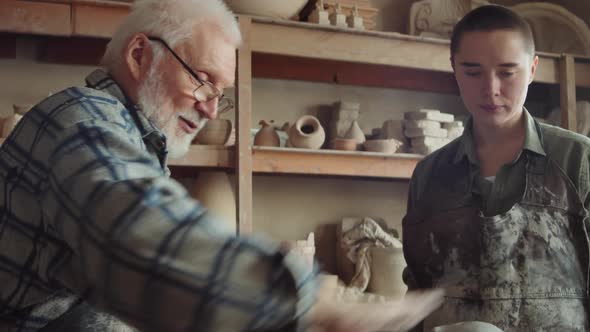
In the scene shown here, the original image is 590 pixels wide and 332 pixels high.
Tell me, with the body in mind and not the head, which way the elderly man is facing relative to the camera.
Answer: to the viewer's right

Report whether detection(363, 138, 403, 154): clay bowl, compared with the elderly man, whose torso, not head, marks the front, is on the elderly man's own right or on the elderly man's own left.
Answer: on the elderly man's own left

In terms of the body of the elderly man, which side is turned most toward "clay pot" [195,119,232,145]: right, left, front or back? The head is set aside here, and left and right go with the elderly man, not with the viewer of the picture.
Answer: left

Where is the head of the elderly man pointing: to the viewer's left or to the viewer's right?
to the viewer's right

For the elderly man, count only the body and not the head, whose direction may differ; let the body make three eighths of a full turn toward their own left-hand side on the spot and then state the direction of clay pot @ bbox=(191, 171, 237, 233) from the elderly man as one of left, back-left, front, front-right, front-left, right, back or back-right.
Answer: front-right

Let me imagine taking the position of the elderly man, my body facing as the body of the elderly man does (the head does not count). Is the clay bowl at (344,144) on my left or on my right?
on my left

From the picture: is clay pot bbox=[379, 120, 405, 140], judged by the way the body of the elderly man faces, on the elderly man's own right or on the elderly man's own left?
on the elderly man's own left

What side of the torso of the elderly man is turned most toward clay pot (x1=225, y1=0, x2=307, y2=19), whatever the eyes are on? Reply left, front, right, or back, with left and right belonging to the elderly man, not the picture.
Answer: left
